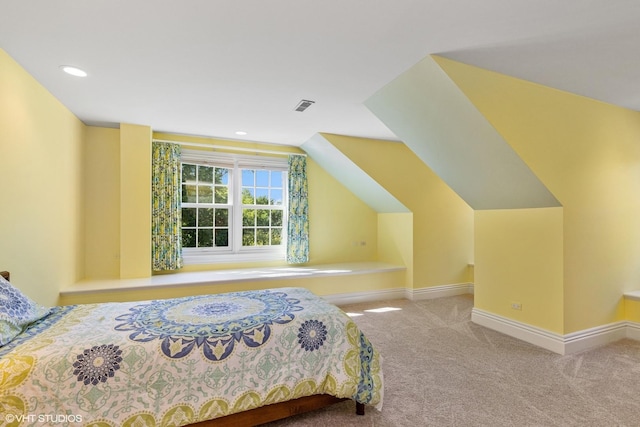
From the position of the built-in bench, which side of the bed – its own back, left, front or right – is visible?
left

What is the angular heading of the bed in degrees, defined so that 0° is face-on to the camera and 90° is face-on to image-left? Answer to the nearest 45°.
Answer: approximately 270°

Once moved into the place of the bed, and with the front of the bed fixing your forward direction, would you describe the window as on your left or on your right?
on your left

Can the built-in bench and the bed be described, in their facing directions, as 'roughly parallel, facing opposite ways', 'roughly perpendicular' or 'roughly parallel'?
roughly perpendicular

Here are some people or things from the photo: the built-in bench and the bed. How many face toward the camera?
1
